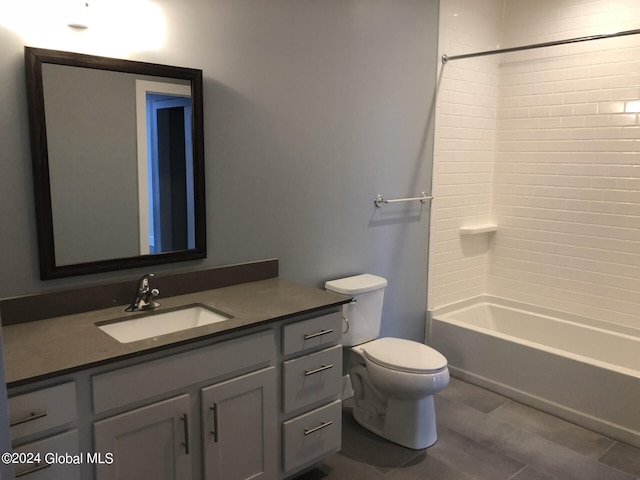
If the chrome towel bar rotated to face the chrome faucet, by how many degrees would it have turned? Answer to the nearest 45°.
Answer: approximately 90° to its right

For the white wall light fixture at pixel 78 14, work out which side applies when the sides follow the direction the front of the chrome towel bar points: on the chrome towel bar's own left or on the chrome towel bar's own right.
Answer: on the chrome towel bar's own right

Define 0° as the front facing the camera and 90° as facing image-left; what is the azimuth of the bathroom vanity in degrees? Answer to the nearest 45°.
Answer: approximately 315°

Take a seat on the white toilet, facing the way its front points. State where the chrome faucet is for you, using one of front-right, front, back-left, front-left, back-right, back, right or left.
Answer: right

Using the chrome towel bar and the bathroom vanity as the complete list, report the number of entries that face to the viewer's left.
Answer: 0

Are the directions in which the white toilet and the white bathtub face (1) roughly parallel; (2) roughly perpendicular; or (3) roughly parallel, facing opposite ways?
roughly perpendicular

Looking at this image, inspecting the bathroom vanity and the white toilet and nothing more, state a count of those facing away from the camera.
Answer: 0

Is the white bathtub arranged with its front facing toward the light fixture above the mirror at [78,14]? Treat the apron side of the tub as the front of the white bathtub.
yes

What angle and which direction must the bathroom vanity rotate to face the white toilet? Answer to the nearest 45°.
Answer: approximately 90° to its left

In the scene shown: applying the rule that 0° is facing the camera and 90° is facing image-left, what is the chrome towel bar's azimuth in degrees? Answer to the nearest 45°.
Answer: approximately 315°
